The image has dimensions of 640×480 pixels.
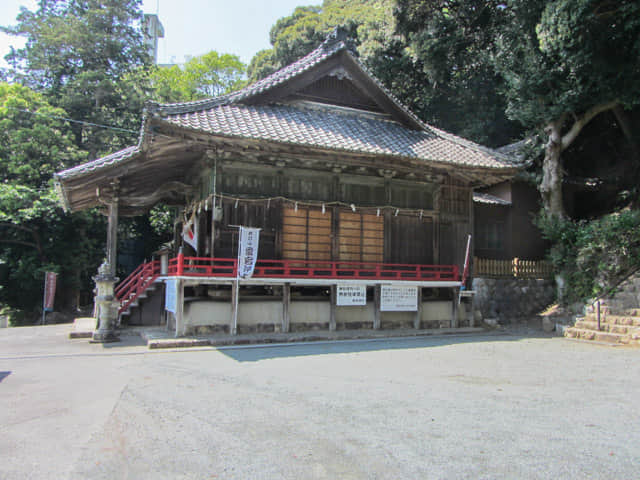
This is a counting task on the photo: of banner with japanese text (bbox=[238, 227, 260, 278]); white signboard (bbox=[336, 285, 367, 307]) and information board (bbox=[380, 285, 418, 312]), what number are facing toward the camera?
3

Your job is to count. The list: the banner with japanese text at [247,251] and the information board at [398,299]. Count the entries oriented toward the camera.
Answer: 2

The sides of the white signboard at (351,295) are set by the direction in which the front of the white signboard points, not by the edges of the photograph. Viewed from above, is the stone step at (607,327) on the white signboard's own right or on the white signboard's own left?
on the white signboard's own left

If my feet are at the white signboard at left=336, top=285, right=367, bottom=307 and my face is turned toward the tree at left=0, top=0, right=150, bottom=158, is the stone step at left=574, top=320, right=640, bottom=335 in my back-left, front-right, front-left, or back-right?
back-right

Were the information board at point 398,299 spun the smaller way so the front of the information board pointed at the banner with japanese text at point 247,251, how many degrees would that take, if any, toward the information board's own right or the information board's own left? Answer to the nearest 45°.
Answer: approximately 45° to the information board's own right

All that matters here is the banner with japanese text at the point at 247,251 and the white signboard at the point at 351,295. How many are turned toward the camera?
2

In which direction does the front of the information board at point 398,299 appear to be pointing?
toward the camera

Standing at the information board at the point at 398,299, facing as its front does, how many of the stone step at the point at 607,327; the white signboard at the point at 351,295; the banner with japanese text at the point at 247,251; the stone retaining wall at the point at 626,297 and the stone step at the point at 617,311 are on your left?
3

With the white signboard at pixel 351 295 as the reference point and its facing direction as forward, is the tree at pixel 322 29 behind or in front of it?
behind

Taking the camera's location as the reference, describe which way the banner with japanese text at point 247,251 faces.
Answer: facing the viewer

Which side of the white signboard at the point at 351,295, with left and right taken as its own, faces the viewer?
front
